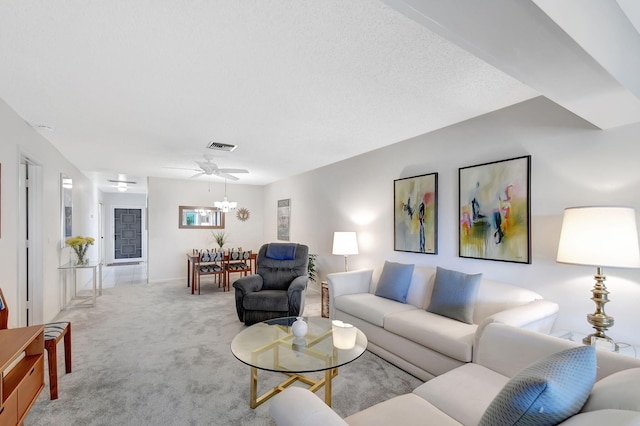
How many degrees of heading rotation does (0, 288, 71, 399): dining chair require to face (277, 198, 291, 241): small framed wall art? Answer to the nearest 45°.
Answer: approximately 45° to its left

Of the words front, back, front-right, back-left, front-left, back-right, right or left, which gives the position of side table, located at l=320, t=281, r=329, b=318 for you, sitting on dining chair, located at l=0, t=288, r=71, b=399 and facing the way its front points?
front

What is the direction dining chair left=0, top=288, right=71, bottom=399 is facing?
to the viewer's right

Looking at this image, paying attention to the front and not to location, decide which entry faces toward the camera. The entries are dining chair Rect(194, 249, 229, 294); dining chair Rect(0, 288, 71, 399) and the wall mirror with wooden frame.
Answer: the wall mirror with wooden frame

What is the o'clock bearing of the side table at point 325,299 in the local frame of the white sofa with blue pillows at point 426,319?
The side table is roughly at 3 o'clock from the white sofa with blue pillows.

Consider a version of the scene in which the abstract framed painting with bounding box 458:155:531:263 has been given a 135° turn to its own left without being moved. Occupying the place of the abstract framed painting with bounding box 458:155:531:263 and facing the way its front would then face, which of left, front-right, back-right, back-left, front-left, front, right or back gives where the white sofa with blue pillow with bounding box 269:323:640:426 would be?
right

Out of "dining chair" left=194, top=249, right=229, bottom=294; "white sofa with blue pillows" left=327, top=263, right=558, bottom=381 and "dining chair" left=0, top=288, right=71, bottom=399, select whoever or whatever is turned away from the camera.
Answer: "dining chair" left=194, top=249, right=229, bottom=294

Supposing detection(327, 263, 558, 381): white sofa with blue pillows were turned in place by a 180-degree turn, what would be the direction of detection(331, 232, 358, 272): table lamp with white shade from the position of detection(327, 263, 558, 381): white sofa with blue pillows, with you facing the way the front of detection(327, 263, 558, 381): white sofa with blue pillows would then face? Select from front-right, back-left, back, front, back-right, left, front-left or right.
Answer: left

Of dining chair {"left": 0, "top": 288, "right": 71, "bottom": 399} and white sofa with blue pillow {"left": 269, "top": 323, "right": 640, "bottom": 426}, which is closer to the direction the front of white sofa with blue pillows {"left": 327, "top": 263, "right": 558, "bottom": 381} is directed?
the dining chair

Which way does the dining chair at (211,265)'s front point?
away from the camera

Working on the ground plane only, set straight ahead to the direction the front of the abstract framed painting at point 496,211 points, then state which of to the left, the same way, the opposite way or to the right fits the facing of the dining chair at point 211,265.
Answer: to the right

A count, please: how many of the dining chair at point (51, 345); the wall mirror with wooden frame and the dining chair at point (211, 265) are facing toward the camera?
1

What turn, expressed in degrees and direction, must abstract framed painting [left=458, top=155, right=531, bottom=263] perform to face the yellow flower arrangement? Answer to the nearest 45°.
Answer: approximately 45° to its right

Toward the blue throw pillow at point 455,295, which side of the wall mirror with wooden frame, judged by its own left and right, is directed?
front

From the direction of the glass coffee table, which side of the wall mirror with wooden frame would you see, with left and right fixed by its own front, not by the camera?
front

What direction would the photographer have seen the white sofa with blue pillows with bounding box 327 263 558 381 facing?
facing the viewer and to the left of the viewer

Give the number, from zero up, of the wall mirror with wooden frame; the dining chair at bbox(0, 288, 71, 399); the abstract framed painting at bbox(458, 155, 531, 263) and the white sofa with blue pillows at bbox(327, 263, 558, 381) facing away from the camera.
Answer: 0

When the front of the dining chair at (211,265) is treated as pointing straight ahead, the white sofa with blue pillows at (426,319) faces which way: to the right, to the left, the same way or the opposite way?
to the left

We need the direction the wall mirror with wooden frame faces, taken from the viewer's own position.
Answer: facing the viewer
